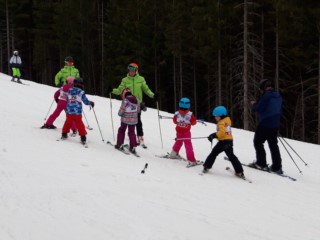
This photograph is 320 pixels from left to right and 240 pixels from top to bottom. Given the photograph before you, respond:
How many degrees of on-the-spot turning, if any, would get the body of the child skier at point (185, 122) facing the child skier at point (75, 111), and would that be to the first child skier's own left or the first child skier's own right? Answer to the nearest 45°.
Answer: approximately 90° to the first child skier's own right

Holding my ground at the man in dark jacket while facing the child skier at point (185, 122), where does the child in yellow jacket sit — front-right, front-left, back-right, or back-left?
front-left

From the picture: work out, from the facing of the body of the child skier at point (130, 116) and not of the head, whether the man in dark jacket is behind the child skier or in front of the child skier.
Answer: behind

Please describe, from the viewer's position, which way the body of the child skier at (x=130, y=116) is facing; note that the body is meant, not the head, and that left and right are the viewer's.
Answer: facing away from the viewer and to the left of the viewer

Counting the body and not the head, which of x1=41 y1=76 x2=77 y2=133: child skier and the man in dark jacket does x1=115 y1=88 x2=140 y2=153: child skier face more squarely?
the child skier

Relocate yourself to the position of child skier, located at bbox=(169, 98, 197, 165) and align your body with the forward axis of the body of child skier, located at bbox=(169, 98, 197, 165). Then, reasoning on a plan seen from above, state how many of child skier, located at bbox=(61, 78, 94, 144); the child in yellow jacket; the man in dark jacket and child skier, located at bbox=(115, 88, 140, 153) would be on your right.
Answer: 2
